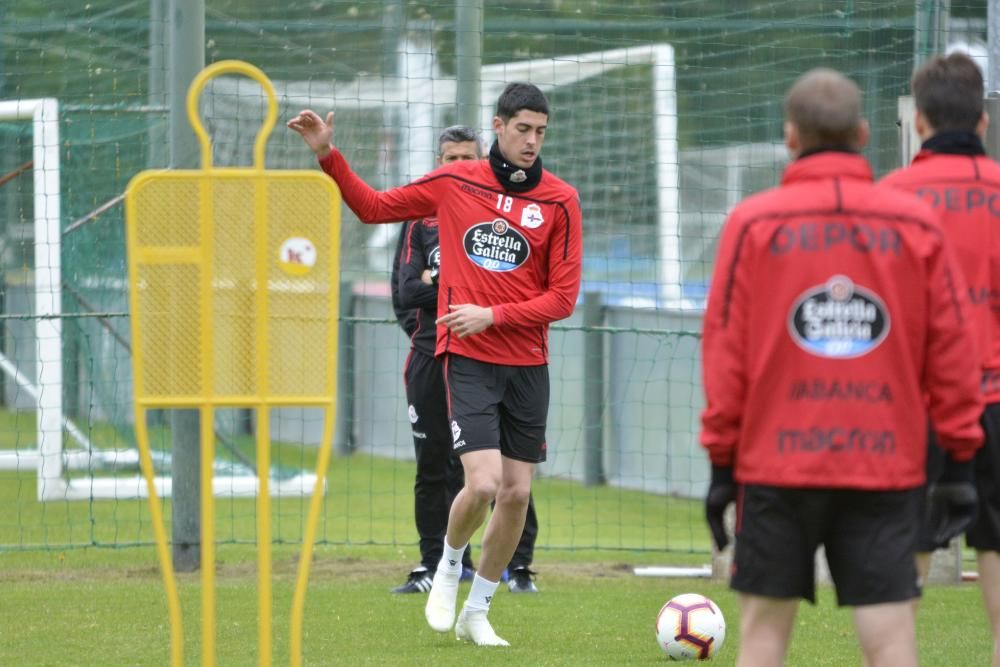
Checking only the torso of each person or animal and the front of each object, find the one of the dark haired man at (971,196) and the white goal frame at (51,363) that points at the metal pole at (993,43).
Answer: the dark haired man

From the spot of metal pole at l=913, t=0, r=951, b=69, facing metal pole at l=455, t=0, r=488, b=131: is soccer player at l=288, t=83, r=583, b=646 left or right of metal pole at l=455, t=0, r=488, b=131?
left

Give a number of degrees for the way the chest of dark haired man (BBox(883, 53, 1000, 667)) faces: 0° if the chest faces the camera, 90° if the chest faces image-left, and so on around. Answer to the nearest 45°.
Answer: approximately 180°

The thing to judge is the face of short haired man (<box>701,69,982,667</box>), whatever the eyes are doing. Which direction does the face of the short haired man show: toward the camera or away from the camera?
away from the camera

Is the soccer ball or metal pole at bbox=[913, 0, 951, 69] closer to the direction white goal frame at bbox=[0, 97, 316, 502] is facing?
the soccer ball

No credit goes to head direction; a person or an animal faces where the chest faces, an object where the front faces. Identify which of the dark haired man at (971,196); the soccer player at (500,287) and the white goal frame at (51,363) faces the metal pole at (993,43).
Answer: the dark haired man

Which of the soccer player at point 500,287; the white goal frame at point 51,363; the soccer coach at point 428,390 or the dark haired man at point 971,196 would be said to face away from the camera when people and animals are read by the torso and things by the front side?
the dark haired man

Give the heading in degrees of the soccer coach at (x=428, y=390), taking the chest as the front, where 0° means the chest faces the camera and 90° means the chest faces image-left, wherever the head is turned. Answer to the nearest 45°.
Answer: approximately 0°

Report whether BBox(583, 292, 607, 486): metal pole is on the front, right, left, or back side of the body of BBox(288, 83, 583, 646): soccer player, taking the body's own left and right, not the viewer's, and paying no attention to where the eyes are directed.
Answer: back

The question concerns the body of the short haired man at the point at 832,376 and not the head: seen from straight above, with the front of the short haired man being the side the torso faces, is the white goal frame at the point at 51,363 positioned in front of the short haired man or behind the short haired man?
in front

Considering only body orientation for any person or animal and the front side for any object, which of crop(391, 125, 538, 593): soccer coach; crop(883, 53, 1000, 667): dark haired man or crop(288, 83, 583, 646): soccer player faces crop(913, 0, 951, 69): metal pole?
the dark haired man

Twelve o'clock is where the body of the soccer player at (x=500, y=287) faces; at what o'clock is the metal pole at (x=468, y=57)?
The metal pole is roughly at 6 o'clock from the soccer player.

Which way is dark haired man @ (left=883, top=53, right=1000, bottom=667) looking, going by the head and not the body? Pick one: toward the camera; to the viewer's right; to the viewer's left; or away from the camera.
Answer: away from the camera

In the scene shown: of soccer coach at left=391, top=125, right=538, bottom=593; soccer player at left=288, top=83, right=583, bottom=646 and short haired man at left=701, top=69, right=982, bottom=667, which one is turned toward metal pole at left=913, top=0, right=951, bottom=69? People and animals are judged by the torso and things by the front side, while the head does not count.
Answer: the short haired man

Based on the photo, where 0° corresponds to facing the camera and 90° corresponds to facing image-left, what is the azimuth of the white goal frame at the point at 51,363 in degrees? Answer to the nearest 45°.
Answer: approximately 45°

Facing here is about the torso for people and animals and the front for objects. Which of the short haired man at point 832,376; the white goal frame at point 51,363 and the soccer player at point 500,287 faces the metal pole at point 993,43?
the short haired man

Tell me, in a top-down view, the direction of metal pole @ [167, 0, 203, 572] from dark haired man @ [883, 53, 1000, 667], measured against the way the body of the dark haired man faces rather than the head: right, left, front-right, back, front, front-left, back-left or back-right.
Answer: front-left

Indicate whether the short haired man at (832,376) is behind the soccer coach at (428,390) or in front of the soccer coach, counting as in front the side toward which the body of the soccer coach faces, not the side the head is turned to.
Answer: in front

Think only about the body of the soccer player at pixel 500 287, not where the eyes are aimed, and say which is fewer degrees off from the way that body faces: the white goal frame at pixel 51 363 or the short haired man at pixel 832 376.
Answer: the short haired man

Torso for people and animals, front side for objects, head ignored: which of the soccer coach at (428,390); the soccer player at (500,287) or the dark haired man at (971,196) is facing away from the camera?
the dark haired man
